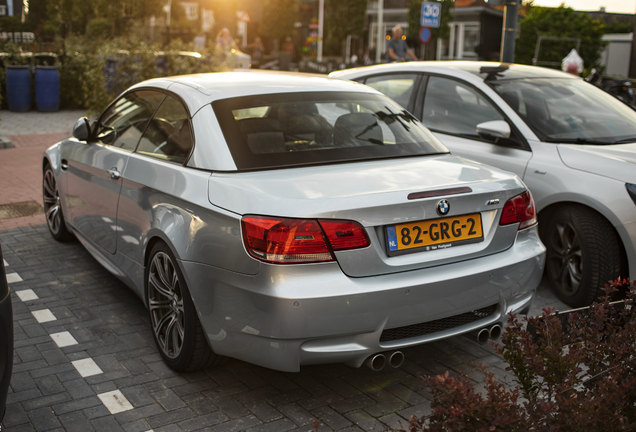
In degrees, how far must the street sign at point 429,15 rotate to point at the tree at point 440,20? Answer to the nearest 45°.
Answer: approximately 180°

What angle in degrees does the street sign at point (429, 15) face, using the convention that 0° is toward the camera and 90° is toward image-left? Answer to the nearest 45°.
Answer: approximately 0°

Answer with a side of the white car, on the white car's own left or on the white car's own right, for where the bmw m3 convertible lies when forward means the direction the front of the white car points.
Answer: on the white car's own right

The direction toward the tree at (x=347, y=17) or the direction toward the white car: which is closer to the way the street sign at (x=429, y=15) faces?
the white car

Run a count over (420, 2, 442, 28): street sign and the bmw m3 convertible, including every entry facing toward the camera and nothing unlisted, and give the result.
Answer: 1

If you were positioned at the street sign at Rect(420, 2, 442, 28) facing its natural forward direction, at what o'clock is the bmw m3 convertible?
The bmw m3 convertible is roughly at 12 o'clock from the street sign.

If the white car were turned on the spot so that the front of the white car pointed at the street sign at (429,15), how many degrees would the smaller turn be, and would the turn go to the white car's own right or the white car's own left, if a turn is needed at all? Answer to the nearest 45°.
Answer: approximately 135° to the white car's own left

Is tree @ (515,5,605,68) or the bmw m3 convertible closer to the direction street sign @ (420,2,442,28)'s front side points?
the bmw m3 convertible

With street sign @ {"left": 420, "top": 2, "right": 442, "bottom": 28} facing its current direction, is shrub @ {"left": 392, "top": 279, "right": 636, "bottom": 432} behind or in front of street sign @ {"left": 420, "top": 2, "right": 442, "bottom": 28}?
in front

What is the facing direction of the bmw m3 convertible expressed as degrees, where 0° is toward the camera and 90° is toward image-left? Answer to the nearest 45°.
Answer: approximately 135°

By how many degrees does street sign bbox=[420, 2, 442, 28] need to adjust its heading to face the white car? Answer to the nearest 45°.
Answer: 0° — it already faces it

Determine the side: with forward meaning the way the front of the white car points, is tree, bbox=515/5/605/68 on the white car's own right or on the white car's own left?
on the white car's own left

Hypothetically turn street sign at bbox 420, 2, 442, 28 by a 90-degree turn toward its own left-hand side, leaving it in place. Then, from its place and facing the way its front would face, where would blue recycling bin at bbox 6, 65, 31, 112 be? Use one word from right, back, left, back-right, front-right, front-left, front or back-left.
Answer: back-right

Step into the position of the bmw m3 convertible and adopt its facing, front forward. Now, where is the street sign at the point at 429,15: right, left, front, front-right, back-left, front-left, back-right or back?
front-right

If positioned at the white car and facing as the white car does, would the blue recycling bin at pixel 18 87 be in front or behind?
behind
